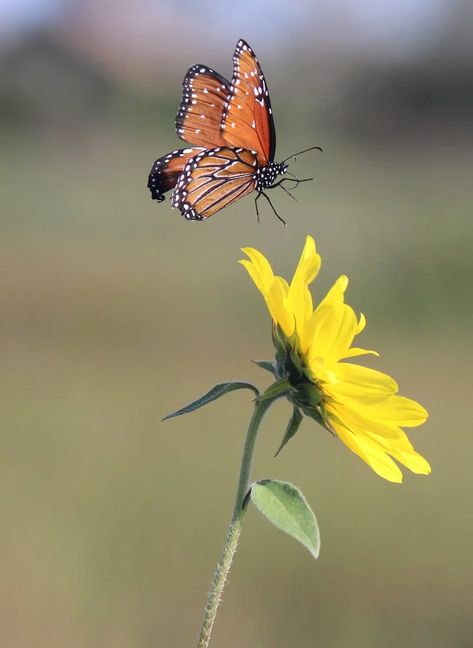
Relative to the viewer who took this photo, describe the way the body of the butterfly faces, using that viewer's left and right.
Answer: facing to the right of the viewer
